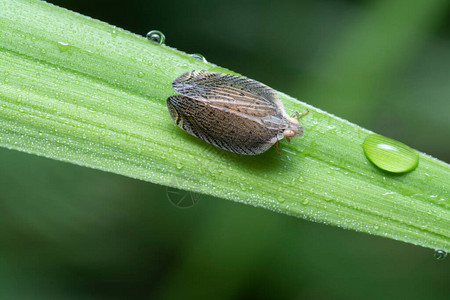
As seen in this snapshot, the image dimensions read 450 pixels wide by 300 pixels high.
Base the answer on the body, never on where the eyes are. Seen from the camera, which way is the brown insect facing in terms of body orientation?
to the viewer's right

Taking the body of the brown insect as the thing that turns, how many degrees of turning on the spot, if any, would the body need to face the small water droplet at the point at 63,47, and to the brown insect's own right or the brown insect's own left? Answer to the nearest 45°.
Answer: approximately 180°

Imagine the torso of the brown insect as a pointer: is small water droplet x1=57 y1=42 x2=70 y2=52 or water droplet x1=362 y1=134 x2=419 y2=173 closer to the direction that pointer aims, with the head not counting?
the water droplet

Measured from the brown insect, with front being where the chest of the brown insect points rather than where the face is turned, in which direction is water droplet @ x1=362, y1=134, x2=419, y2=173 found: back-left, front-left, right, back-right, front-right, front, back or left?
front
